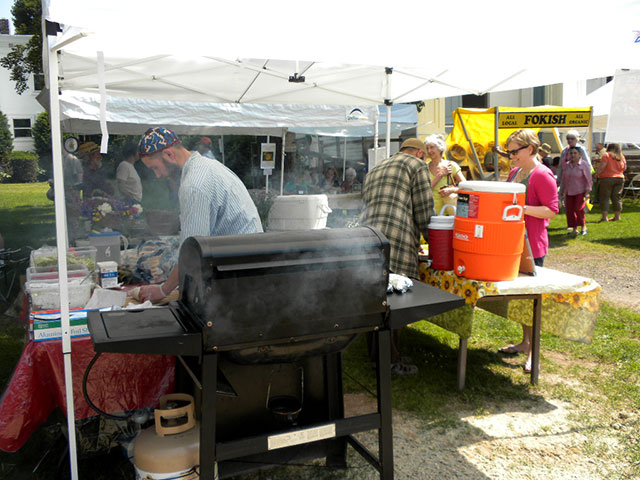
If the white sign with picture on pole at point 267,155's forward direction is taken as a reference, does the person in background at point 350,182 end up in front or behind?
behind

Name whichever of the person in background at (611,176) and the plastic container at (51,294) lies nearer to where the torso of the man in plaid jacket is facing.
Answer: the person in background

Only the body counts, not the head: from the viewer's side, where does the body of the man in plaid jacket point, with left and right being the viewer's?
facing away from the viewer and to the right of the viewer

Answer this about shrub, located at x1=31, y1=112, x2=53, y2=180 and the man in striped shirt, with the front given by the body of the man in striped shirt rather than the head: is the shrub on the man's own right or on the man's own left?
on the man's own right

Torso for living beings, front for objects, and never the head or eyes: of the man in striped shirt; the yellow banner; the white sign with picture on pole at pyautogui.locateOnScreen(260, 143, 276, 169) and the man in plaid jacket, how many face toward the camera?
2

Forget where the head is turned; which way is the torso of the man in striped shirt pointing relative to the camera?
to the viewer's left

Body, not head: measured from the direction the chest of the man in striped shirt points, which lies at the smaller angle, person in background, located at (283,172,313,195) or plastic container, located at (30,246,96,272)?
the plastic container

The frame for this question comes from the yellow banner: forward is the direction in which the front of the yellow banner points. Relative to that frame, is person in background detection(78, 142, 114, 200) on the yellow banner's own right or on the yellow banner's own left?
on the yellow banner's own right

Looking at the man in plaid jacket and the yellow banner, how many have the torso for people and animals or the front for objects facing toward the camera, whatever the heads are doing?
1

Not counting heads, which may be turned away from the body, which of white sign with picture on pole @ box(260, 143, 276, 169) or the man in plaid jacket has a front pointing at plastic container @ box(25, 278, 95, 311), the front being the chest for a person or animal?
the white sign with picture on pole

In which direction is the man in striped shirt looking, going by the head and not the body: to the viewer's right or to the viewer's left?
to the viewer's left

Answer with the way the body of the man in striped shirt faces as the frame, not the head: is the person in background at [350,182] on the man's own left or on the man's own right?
on the man's own right

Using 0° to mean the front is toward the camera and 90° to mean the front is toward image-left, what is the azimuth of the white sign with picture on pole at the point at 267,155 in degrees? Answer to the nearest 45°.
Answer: approximately 0°

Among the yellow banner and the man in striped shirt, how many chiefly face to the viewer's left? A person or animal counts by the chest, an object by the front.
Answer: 1

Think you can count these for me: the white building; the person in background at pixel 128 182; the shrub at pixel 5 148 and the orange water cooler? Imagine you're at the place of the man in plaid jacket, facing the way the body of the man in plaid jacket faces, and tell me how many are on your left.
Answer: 3
